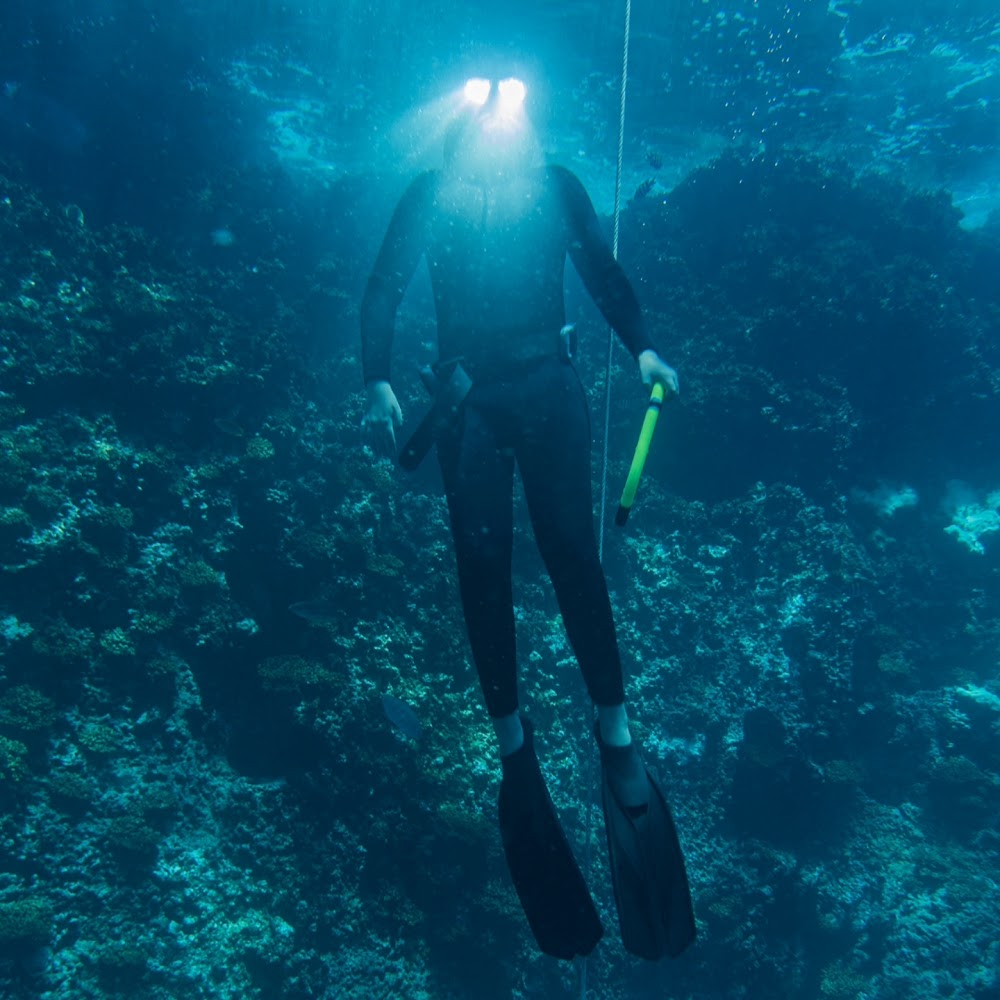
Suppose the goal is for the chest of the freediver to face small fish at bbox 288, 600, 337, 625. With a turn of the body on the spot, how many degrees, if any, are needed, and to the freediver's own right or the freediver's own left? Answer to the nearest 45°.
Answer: approximately 135° to the freediver's own right

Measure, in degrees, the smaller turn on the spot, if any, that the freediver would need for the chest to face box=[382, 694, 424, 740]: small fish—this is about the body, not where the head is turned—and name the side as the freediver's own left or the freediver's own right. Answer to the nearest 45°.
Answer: approximately 180°

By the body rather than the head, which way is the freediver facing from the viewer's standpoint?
toward the camera

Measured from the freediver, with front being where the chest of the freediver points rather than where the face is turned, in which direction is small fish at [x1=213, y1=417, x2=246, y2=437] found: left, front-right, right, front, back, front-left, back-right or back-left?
back-right
